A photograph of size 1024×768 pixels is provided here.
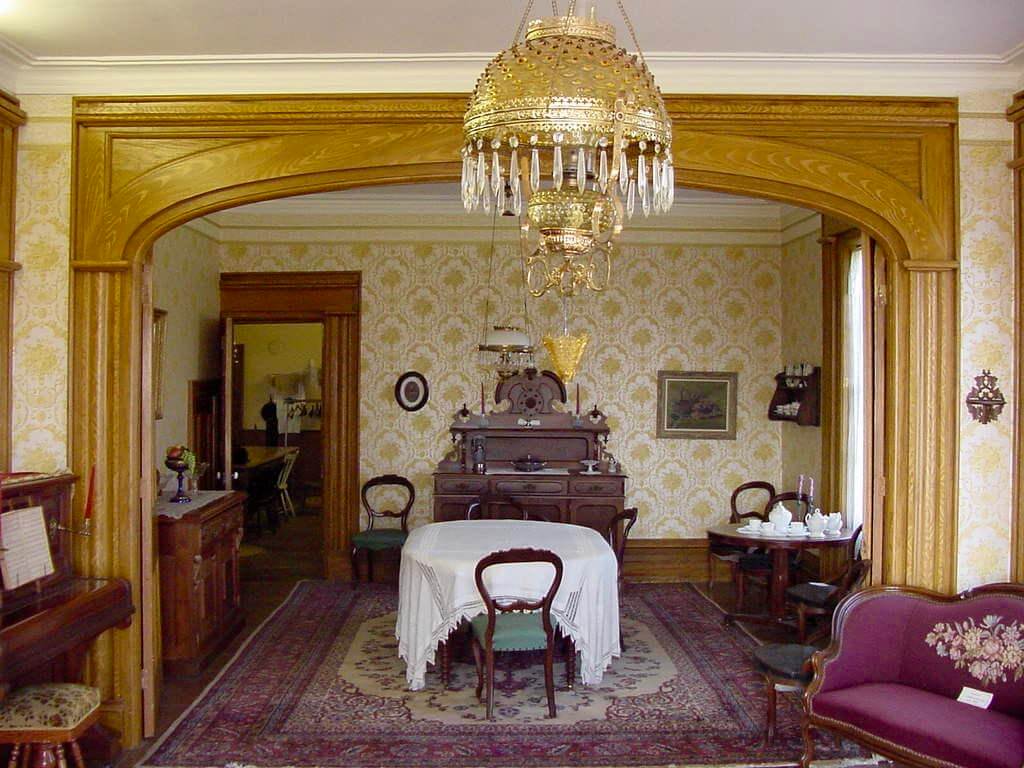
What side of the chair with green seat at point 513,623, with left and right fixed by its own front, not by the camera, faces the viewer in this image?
back

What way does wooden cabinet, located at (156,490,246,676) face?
to the viewer's right

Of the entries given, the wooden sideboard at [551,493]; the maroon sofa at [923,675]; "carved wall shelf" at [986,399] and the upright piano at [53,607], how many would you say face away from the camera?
0

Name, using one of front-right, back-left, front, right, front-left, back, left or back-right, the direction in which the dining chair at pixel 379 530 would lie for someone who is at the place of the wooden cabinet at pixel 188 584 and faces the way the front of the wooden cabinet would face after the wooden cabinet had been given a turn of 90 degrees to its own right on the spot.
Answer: back-left

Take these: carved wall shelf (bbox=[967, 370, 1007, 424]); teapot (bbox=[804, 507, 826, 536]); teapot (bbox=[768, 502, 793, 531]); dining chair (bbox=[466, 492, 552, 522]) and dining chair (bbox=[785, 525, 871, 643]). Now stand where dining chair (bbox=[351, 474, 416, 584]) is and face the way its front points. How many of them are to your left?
5

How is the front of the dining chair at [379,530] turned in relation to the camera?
facing the viewer and to the left of the viewer

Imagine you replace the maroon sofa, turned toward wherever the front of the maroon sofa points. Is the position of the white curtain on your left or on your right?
on your right

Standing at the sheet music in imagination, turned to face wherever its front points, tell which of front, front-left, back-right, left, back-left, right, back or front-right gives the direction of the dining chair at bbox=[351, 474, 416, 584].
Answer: left

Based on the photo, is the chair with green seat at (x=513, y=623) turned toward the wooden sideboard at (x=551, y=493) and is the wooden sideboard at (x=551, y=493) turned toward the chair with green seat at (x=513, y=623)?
yes

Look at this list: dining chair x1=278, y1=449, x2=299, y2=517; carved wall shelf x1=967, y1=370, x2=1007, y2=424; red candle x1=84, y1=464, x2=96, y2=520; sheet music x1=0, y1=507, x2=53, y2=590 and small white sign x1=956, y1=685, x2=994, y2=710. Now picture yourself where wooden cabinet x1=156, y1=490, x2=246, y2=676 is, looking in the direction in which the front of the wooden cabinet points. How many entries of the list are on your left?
1

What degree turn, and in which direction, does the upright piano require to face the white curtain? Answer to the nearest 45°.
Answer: approximately 45° to its left

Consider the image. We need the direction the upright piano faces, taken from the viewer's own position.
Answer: facing the viewer and to the right of the viewer

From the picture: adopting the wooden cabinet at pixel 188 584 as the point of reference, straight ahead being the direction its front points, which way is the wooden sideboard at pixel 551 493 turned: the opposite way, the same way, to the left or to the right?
to the right

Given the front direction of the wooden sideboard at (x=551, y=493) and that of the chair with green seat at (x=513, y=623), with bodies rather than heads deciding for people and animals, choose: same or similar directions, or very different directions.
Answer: very different directions

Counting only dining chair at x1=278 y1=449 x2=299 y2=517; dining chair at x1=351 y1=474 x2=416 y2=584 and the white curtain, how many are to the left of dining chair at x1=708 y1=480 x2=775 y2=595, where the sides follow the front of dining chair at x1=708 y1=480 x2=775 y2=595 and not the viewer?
1

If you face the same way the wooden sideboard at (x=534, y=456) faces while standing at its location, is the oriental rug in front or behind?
in front
